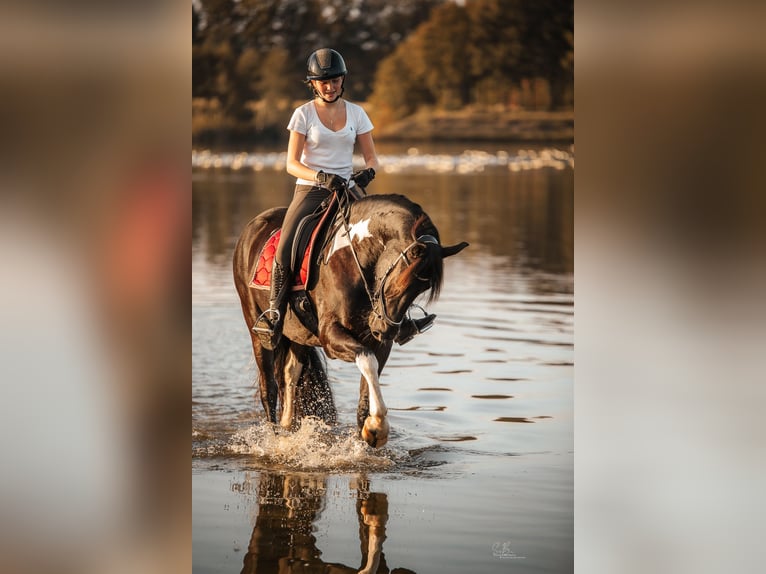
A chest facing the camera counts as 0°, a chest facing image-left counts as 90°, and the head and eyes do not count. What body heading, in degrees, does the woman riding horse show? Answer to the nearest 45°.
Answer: approximately 315°

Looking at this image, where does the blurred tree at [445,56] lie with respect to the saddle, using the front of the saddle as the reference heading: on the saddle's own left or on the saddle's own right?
on the saddle's own left

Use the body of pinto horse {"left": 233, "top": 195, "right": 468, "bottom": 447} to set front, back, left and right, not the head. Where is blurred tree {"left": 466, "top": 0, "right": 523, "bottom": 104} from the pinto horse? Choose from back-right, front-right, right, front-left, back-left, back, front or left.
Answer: back-left

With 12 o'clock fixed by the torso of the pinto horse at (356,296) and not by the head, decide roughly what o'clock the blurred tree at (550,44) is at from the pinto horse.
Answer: The blurred tree is roughly at 8 o'clock from the pinto horse.

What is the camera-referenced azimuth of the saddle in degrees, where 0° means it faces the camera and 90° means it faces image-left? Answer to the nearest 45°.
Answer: approximately 315°

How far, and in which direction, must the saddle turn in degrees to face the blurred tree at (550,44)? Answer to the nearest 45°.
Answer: approximately 135° to its left

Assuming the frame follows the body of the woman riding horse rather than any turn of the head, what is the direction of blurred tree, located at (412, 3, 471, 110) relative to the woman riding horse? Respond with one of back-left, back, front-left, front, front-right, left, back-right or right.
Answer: back-left

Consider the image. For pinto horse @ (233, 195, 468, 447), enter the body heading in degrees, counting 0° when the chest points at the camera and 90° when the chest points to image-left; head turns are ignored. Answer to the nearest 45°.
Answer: approximately 315°

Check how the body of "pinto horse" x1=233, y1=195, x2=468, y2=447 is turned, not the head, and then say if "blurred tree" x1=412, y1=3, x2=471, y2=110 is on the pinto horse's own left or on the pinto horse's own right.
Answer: on the pinto horse's own left
